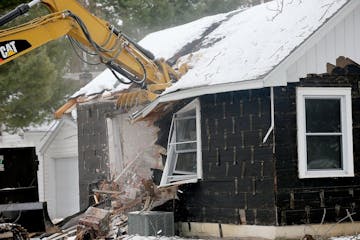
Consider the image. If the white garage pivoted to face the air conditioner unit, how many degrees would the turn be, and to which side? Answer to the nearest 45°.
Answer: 0° — it already faces it

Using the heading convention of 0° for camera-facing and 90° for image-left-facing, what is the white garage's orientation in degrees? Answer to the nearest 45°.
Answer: approximately 0°

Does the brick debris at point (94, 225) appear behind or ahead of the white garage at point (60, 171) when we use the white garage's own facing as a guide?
ahead

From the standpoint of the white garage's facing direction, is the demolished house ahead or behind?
ahead

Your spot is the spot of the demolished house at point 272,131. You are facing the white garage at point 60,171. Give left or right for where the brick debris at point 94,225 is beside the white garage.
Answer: left
